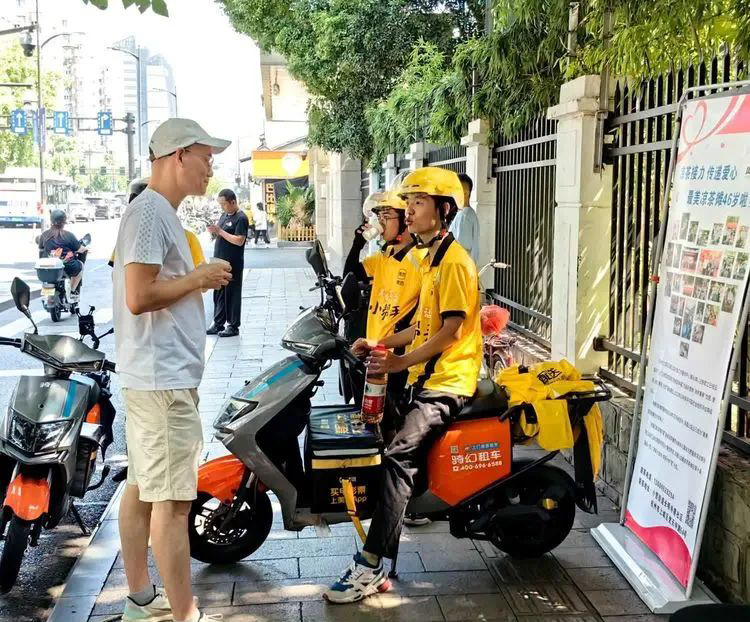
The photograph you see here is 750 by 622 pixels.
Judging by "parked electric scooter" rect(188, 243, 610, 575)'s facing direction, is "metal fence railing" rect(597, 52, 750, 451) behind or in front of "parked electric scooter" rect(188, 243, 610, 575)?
behind

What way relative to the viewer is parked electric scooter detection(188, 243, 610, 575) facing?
to the viewer's left

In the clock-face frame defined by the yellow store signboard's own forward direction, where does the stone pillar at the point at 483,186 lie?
The stone pillar is roughly at 12 o'clock from the yellow store signboard.

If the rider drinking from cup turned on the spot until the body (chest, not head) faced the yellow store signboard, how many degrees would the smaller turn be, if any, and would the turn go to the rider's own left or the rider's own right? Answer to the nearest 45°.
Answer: approximately 135° to the rider's own right

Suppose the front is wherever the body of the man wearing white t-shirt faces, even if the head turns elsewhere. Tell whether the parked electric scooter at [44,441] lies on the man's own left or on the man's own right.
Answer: on the man's own left

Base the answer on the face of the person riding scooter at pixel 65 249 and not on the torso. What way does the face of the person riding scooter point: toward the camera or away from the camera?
away from the camera

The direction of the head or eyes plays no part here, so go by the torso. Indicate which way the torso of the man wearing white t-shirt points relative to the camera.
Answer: to the viewer's right

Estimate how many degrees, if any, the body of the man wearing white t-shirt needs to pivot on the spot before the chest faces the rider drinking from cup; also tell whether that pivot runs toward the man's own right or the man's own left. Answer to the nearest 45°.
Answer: approximately 45° to the man's own left

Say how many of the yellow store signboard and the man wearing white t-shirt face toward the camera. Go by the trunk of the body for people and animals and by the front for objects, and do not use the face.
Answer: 1

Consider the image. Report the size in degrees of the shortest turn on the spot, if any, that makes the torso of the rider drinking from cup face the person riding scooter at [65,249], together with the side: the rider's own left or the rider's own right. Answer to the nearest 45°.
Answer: approximately 90° to the rider's own right

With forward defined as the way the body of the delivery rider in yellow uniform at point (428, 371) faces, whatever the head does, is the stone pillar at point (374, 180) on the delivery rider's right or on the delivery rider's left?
on the delivery rider's right

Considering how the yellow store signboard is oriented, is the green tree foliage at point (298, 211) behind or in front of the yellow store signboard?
in front

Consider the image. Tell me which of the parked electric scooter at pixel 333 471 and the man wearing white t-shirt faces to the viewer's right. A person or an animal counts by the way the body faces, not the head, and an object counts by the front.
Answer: the man wearing white t-shirt
